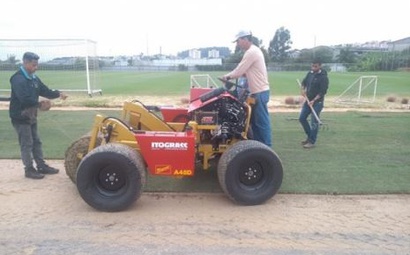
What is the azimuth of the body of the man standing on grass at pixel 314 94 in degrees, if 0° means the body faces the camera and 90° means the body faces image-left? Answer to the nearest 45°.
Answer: approximately 45°

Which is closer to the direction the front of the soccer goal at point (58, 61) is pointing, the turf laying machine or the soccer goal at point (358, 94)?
the turf laying machine

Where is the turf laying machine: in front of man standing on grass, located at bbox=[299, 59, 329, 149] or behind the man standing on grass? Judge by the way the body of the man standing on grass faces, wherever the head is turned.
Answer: in front

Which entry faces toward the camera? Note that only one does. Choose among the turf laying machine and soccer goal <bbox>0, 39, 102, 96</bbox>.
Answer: the soccer goal

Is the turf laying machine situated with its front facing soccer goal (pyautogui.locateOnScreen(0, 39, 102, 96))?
no

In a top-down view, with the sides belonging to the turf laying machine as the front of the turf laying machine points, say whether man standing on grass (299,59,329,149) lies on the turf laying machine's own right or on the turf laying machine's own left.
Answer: on the turf laying machine's own right

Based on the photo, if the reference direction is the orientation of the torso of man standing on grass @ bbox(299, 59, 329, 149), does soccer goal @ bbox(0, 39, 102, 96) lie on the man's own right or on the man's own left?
on the man's own right

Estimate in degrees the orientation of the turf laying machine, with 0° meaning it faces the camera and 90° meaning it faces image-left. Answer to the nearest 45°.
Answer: approximately 90°

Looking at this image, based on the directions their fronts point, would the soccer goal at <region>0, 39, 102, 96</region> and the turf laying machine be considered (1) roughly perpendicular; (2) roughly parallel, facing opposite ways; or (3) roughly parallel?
roughly perpendicular

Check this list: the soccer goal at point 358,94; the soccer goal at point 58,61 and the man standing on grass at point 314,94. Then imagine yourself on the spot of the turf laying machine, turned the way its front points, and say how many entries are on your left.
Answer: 0

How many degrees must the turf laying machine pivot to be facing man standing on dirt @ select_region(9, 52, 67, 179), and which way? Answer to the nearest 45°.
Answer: approximately 45° to its right

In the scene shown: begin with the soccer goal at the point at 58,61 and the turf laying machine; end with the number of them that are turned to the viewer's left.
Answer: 1

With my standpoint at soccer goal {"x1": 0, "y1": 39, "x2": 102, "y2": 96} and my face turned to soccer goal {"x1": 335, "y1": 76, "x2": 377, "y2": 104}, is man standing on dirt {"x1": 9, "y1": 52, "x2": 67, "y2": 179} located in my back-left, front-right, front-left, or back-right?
front-right

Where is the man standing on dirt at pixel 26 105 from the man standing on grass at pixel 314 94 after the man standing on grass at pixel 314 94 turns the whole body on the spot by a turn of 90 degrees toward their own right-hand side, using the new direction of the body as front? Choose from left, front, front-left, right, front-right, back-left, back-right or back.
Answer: left

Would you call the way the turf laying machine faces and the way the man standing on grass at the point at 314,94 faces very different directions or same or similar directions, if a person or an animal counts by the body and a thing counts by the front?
same or similar directions
